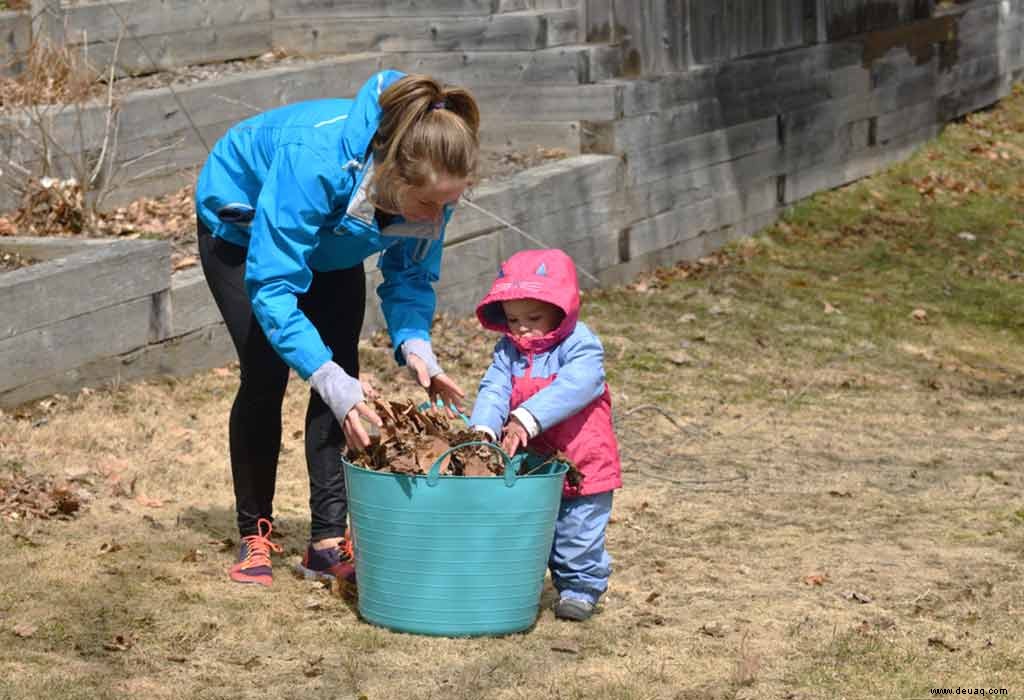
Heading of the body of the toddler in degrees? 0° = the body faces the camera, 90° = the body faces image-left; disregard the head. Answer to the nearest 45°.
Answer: approximately 45°

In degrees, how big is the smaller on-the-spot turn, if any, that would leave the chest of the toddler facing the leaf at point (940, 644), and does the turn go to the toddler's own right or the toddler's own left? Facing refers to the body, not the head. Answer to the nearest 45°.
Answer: approximately 135° to the toddler's own left

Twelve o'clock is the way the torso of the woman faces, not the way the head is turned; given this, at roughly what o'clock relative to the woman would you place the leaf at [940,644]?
The leaf is roughly at 11 o'clock from the woman.

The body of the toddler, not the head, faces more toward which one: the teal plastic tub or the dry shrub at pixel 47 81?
the teal plastic tub
